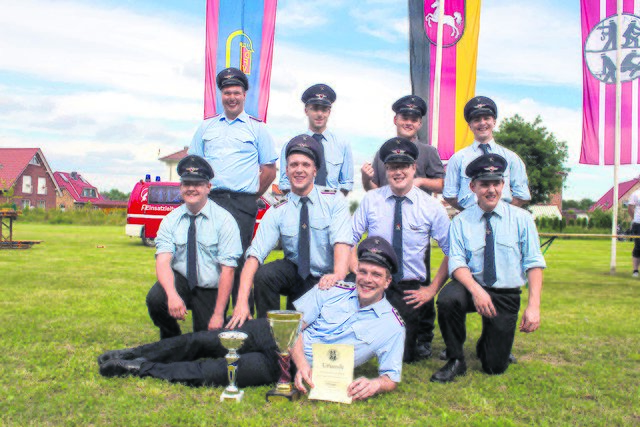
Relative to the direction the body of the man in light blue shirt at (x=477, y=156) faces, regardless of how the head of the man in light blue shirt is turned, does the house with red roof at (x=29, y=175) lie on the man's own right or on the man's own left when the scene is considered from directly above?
on the man's own right

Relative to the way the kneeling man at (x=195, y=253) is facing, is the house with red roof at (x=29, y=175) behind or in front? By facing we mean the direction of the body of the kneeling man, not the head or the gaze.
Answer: behind

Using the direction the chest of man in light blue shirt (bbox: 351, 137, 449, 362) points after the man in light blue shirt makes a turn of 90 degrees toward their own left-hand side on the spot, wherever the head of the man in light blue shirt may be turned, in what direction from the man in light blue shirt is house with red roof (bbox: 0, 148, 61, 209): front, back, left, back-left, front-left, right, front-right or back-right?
back-left

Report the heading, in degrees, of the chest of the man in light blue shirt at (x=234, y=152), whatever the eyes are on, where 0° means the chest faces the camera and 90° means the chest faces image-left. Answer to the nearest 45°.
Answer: approximately 0°

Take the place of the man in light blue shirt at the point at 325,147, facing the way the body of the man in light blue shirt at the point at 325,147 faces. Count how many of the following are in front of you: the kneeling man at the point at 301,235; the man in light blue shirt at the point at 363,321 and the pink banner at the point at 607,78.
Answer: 2

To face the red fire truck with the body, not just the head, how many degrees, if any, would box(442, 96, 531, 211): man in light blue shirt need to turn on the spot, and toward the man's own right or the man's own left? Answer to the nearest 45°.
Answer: approximately 135° to the man's own right

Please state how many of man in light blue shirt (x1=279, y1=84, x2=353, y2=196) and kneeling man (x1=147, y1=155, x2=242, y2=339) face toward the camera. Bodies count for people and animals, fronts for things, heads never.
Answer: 2
